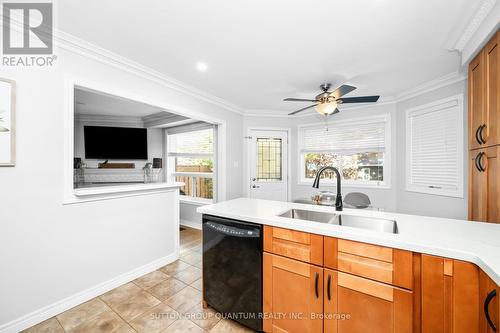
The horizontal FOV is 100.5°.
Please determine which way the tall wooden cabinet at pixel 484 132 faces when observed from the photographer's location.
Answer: facing the viewer and to the left of the viewer

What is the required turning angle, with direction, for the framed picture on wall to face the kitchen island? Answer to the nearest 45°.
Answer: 0° — it already faces it

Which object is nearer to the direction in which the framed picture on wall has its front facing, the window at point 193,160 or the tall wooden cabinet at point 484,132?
the tall wooden cabinet

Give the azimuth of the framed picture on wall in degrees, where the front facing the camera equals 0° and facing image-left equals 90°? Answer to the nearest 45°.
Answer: approximately 315°

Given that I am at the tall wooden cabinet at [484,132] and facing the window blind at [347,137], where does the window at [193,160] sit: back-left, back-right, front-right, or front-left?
front-left

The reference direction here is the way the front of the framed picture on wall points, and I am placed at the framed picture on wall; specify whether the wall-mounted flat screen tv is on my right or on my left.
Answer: on my left

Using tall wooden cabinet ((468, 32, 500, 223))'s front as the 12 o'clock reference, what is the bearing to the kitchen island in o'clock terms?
The kitchen island is roughly at 11 o'clock from the tall wooden cabinet.

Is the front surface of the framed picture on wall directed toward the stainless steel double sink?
yes

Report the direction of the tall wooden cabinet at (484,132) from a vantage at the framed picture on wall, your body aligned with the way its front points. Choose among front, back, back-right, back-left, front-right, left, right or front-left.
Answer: front

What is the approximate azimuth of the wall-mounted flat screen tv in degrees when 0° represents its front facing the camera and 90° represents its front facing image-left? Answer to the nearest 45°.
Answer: approximately 0°

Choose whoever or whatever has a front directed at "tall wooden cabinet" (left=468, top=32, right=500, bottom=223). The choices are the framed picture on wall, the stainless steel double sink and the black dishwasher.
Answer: the framed picture on wall

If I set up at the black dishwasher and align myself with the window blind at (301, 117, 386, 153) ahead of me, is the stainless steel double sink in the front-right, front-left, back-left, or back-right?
front-right

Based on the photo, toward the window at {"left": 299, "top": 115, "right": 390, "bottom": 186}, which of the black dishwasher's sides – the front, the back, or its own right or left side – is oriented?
back

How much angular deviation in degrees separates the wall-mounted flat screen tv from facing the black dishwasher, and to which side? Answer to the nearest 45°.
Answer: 0° — it already faces it
